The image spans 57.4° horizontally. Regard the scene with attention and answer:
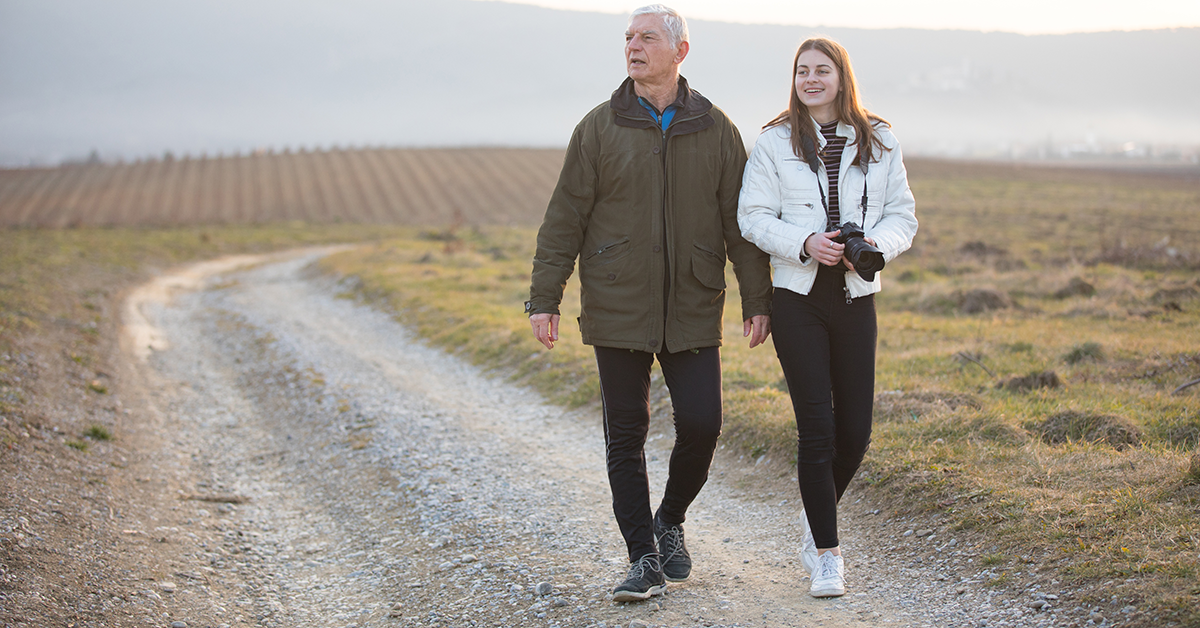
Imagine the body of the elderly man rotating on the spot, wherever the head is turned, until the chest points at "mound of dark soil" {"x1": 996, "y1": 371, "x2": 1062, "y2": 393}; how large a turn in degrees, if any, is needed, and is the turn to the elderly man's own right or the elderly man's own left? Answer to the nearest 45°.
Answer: approximately 135° to the elderly man's own left

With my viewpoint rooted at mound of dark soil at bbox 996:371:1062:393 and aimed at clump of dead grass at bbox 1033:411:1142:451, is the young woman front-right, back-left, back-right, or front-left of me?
front-right

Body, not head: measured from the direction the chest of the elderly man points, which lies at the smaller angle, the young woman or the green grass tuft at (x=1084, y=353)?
the young woman

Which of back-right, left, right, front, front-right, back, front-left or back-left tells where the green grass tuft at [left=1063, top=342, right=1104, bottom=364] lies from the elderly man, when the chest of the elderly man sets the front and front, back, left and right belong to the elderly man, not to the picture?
back-left

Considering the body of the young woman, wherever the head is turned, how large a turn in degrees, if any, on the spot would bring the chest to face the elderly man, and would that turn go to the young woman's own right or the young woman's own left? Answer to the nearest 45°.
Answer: approximately 90° to the young woman's own right

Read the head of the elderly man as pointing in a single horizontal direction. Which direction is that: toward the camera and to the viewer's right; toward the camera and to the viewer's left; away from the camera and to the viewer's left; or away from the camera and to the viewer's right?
toward the camera and to the viewer's left

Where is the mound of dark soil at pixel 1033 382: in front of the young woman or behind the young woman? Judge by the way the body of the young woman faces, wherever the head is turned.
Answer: behind

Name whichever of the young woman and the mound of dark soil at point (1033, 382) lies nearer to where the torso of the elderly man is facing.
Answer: the young woman

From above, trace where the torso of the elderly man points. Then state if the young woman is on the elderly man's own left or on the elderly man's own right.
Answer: on the elderly man's own left

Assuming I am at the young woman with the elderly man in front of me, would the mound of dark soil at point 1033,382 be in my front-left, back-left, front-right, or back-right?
back-right

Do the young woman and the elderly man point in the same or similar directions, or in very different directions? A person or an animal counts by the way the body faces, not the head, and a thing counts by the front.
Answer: same or similar directions

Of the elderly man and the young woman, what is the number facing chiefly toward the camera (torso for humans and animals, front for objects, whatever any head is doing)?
2

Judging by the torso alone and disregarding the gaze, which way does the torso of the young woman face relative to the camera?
toward the camera
